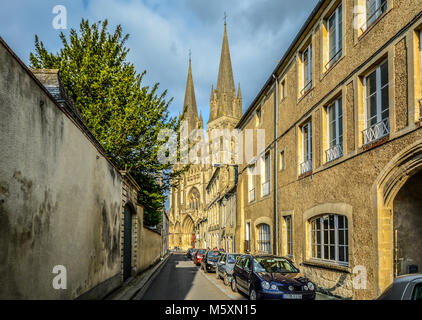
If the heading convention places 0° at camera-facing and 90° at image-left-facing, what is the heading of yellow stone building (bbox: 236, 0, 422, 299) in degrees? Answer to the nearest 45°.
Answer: approximately 45°

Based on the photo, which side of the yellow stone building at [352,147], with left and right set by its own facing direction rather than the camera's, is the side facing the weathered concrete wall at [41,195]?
front

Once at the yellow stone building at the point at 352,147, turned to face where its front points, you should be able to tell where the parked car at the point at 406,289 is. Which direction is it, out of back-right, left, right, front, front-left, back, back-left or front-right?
front-left

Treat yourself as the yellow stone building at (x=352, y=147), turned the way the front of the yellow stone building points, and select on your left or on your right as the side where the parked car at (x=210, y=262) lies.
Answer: on your right

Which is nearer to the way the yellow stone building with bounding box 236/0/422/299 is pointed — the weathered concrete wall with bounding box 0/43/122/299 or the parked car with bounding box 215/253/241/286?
the weathered concrete wall

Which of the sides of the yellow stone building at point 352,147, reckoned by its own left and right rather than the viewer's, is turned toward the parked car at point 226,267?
right

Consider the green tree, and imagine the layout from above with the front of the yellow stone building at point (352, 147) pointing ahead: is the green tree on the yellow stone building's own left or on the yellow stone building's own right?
on the yellow stone building's own right
